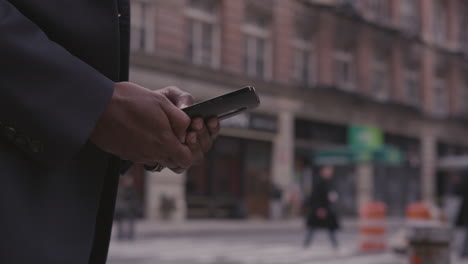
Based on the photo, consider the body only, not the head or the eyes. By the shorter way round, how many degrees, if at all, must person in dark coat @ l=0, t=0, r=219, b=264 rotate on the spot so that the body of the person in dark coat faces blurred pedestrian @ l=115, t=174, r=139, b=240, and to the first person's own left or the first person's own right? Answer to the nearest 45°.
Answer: approximately 90° to the first person's own left

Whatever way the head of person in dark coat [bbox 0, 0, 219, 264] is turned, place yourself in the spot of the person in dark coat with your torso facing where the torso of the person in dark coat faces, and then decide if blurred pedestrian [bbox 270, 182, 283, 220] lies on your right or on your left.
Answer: on your left

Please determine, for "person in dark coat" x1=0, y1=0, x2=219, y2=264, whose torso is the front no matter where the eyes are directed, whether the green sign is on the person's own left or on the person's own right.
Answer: on the person's own left

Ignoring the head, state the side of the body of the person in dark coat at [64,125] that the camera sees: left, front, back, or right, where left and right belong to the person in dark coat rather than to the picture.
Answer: right
